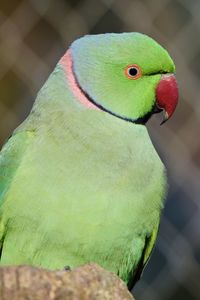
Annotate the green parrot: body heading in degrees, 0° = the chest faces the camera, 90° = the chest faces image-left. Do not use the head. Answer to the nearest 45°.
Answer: approximately 315°
